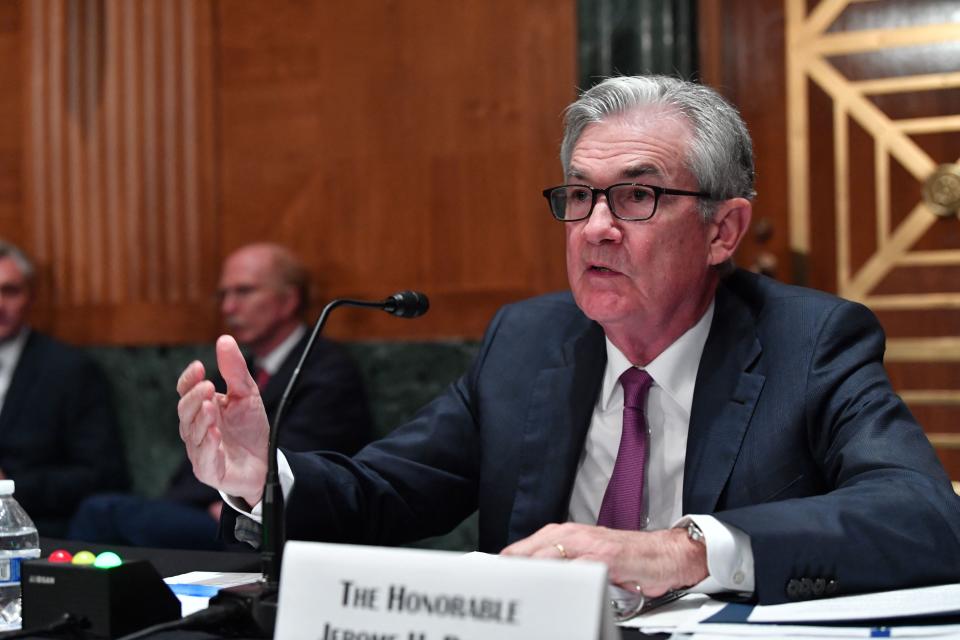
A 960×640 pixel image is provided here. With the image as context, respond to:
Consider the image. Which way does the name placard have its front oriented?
toward the camera

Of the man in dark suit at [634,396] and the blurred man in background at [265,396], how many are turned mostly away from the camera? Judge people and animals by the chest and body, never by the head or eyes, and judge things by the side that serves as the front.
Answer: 0

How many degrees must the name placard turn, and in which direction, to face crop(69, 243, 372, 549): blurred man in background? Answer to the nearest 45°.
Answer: approximately 180°

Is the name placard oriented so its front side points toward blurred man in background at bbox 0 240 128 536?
no

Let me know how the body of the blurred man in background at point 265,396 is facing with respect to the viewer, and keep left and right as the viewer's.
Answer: facing the viewer and to the left of the viewer

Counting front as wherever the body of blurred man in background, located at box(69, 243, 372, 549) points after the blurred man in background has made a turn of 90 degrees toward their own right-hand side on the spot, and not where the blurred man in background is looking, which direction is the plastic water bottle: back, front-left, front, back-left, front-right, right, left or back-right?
back-left

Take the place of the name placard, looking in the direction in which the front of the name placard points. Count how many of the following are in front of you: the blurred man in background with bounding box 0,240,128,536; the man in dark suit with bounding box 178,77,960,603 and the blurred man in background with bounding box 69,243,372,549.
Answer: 0

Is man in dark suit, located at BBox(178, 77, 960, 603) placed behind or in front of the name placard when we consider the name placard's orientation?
behind

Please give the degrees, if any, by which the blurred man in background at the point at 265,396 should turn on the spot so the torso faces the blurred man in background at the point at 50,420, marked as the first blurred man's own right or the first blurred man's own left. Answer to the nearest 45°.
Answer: approximately 90° to the first blurred man's own right

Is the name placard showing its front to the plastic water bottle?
no

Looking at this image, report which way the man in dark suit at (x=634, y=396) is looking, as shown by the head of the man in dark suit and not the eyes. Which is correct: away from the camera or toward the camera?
toward the camera

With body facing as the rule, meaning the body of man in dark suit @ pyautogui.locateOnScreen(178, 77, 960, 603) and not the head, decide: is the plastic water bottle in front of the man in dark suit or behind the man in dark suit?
in front

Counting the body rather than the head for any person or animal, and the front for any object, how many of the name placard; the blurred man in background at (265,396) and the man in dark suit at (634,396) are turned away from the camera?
0

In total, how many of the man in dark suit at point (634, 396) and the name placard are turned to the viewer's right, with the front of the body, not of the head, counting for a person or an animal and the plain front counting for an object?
0

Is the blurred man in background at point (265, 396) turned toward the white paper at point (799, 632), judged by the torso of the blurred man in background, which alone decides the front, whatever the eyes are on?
no

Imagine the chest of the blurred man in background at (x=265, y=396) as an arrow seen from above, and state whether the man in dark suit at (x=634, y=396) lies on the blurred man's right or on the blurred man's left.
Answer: on the blurred man's left

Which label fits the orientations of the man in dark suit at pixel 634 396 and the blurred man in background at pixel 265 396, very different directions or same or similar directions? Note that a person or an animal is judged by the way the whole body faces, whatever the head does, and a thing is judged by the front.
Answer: same or similar directions
